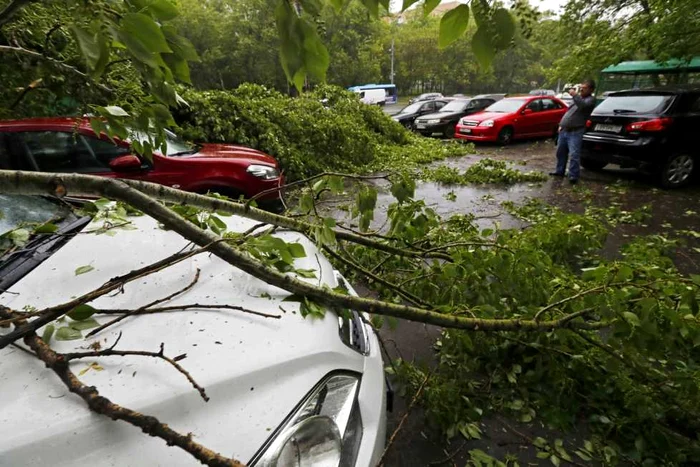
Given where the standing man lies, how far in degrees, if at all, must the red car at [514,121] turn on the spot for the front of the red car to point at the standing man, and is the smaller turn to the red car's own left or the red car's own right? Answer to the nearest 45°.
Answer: approximately 45° to the red car's own left

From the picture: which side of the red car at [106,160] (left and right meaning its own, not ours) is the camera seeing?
right

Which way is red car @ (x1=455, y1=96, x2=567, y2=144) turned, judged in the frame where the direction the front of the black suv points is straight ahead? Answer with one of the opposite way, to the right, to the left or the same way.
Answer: the opposite way

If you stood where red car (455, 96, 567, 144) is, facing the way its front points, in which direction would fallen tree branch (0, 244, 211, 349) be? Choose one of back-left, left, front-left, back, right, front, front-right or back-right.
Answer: front-left

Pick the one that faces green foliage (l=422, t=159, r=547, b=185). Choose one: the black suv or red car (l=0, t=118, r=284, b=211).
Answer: the red car

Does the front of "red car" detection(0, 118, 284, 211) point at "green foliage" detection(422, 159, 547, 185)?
yes

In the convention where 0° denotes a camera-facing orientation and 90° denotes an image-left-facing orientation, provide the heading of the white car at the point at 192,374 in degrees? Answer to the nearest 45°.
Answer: approximately 315°

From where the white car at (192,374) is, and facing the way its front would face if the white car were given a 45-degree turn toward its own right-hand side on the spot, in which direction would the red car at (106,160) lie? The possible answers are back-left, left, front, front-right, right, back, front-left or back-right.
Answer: back
